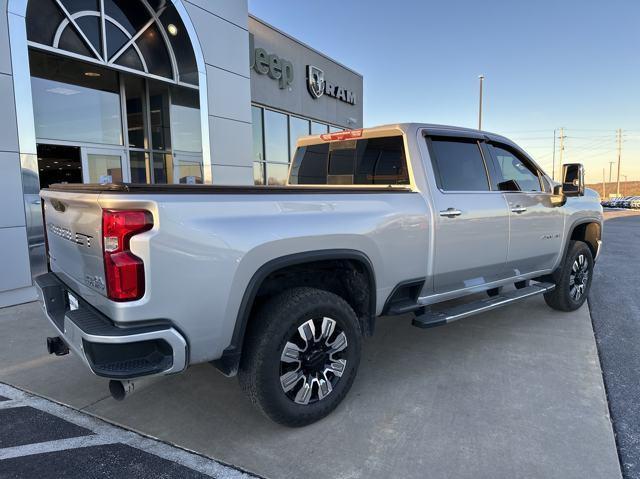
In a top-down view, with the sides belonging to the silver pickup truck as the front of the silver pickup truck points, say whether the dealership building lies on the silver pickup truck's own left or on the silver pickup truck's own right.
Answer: on the silver pickup truck's own left

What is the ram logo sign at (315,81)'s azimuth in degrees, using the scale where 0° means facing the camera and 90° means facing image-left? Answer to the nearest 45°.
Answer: approximately 315°

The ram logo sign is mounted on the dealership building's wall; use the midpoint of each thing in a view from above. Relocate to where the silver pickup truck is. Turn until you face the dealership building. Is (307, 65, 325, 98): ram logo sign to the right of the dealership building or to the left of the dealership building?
right

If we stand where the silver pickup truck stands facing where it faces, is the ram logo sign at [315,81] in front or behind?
in front

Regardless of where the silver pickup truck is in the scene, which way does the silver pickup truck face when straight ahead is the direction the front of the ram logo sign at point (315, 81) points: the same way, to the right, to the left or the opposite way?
to the left

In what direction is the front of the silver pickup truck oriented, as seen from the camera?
facing away from the viewer and to the right of the viewer

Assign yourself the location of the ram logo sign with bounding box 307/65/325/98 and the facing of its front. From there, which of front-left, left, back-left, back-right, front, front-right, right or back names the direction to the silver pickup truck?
front-right

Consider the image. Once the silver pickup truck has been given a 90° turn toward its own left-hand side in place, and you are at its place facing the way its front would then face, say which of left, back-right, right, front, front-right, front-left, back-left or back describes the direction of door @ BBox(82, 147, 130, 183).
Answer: front

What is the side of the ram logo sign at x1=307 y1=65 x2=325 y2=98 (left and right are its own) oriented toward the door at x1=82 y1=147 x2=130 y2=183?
right

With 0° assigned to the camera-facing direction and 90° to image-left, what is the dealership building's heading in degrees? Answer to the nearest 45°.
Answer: approximately 315°

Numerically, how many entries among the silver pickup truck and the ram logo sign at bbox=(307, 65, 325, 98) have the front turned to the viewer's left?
0

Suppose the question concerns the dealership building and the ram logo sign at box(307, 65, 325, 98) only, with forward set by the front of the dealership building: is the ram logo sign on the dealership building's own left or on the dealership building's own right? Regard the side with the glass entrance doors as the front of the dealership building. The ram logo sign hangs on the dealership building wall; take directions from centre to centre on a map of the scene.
on the dealership building's own left

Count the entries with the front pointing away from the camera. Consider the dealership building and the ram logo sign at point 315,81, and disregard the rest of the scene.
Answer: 0

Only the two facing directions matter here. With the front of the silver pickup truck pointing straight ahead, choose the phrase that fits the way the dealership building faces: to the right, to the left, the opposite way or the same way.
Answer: to the right
